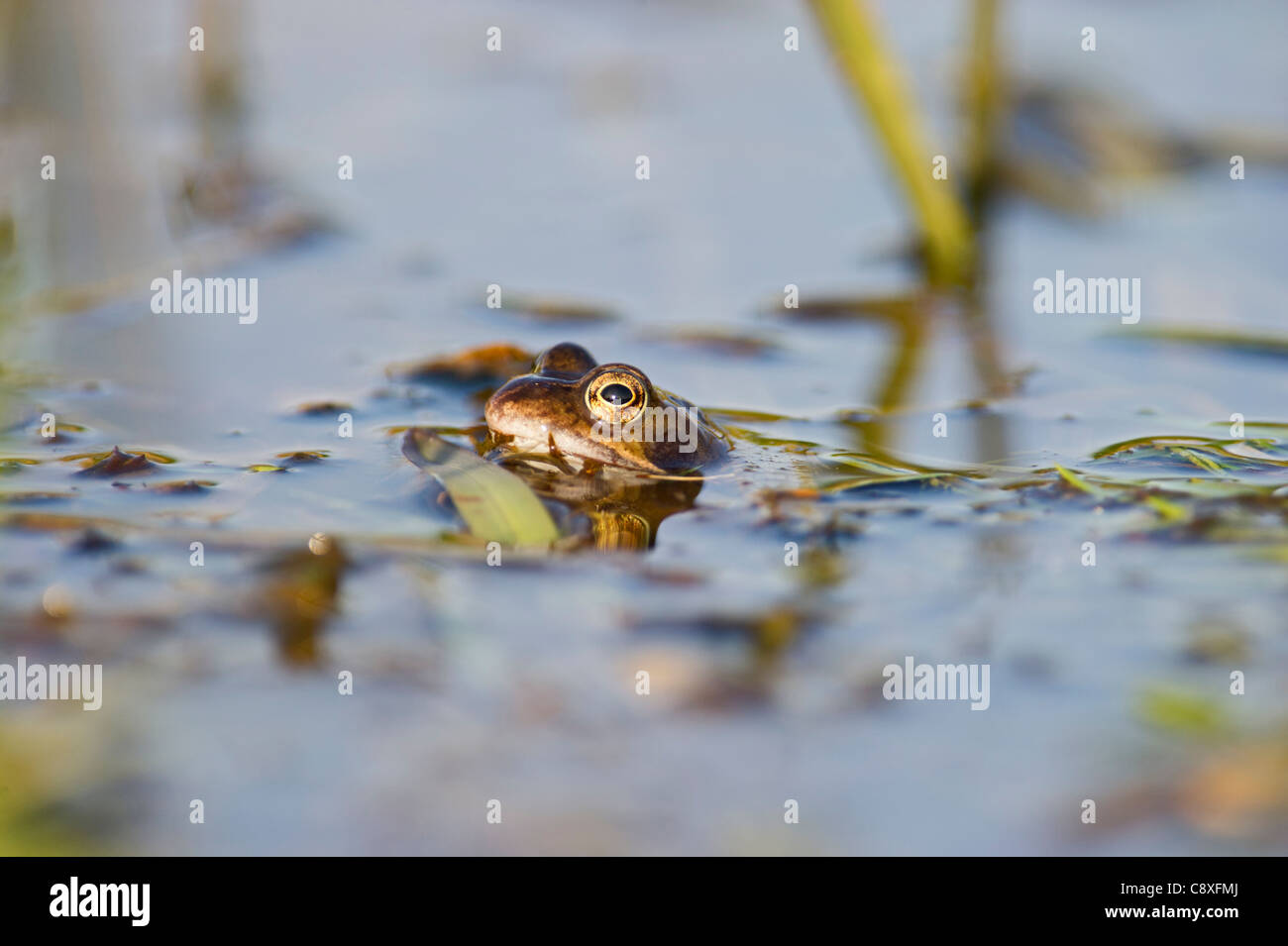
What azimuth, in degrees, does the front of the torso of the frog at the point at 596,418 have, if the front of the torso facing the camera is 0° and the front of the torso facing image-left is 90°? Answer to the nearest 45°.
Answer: approximately 45°

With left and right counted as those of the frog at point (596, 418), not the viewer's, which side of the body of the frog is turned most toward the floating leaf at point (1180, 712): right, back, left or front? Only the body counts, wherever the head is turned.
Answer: left

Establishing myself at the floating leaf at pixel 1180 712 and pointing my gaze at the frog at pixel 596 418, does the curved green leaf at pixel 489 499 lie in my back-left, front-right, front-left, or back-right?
front-left
